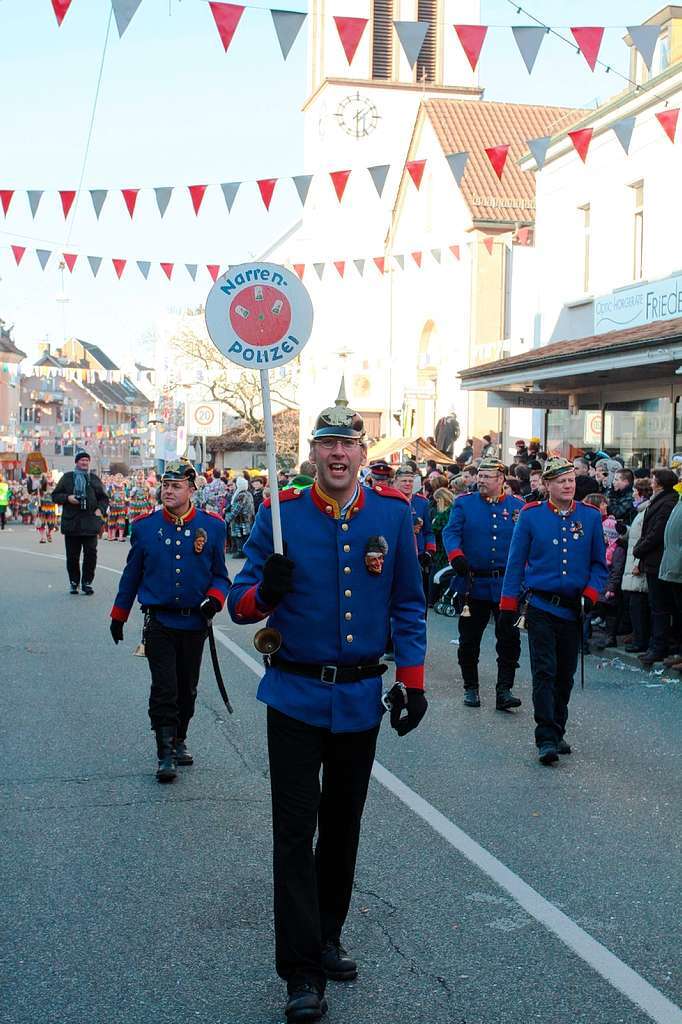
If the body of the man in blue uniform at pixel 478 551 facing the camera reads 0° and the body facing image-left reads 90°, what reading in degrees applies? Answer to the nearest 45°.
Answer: approximately 0°

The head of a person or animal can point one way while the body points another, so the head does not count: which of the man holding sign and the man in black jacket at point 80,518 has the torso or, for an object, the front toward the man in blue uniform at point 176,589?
the man in black jacket

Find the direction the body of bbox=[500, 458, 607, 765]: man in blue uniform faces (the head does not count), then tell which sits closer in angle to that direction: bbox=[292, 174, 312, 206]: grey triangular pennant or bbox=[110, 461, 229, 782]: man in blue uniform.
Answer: the man in blue uniform
